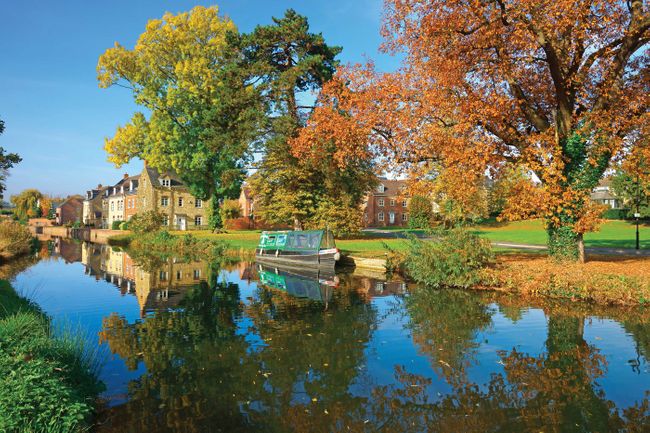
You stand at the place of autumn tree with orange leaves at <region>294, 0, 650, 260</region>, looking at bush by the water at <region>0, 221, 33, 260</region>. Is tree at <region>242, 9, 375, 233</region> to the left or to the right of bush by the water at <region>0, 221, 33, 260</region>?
right

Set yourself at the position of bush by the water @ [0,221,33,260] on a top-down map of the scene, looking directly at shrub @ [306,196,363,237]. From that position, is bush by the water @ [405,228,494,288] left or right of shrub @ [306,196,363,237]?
right

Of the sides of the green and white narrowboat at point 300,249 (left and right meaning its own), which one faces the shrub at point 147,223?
back

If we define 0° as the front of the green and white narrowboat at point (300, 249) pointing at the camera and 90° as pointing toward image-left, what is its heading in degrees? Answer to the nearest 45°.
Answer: approximately 315°

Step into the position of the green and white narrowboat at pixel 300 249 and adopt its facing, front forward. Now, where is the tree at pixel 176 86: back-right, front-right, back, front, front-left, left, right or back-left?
back

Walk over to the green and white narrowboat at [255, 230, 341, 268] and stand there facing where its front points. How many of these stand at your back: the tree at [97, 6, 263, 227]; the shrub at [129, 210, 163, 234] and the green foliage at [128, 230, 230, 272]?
3

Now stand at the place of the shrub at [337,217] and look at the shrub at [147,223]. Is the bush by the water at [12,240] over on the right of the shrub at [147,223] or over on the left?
left

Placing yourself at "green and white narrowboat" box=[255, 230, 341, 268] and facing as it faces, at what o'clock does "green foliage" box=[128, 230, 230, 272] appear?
The green foliage is roughly at 6 o'clock from the green and white narrowboat.

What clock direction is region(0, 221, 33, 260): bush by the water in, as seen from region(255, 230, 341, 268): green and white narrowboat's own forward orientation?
The bush by the water is roughly at 5 o'clock from the green and white narrowboat.
